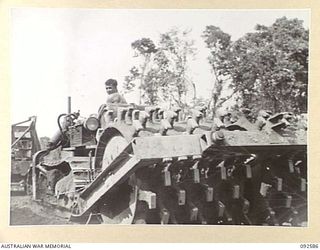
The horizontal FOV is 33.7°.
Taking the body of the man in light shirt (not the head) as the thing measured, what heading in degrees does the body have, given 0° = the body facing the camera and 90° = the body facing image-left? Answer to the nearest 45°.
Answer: approximately 45°
